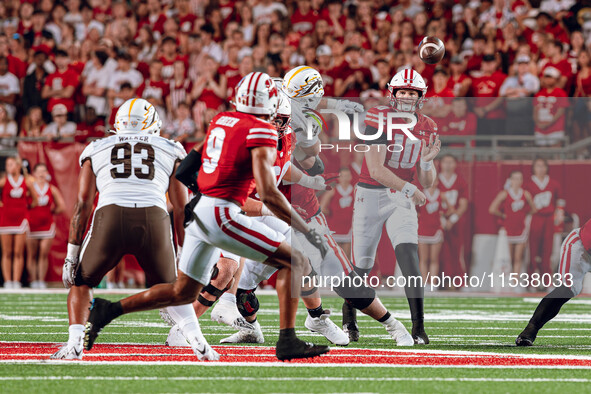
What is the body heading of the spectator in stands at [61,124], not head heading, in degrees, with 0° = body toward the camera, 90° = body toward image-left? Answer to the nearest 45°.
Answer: approximately 0°

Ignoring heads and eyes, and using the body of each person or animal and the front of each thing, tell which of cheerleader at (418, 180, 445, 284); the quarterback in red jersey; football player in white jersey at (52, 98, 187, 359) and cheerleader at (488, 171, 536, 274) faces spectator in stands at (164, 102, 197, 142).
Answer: the football player in white jersey

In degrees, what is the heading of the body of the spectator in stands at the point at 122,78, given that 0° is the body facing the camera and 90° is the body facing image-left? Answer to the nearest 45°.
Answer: approximately 0°

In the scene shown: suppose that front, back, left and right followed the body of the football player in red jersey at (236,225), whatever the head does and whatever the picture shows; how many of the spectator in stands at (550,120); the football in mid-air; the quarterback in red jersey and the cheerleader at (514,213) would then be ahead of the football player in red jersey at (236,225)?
4

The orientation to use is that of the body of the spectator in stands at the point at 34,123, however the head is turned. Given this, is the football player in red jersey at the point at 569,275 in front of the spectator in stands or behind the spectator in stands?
in front

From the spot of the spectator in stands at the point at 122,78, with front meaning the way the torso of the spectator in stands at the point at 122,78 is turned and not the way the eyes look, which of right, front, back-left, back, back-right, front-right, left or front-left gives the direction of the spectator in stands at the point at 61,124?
front-right

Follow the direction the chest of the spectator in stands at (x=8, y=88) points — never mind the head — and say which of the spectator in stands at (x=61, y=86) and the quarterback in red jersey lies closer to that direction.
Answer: the quarterback in red jersey

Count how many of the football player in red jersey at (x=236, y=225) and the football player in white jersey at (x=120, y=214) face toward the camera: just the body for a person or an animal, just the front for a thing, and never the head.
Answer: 0

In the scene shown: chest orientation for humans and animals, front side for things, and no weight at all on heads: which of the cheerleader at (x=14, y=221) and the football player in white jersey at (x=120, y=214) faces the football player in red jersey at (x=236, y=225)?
the cheerleader

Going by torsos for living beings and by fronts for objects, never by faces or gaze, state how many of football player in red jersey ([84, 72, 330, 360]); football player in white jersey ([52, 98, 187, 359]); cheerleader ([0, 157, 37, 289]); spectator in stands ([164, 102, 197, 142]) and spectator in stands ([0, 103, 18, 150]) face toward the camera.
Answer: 3

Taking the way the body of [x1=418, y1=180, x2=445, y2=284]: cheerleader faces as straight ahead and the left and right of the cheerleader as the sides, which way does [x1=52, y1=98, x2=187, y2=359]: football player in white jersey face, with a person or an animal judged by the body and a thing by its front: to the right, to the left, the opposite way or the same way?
the opposite way

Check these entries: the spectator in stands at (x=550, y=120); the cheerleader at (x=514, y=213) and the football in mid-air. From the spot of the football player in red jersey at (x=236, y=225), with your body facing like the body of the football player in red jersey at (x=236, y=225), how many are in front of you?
3

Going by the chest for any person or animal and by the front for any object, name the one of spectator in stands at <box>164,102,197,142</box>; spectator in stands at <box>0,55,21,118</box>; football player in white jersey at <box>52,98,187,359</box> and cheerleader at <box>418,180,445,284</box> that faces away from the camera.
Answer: the football player in white jersey

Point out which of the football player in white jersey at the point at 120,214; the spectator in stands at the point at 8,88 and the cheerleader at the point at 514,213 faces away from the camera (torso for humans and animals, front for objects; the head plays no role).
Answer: the football player in white jersey
